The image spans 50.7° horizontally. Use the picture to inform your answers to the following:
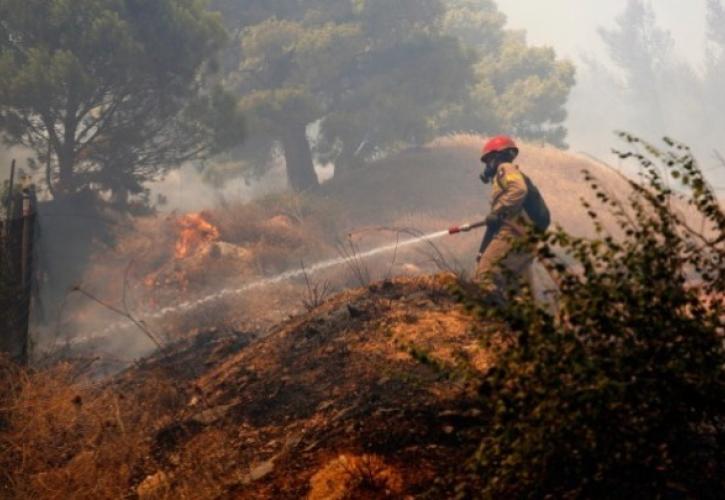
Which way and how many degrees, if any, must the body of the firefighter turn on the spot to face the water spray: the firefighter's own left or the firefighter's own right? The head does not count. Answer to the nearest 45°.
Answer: approximately 45° to the firefighter's own right

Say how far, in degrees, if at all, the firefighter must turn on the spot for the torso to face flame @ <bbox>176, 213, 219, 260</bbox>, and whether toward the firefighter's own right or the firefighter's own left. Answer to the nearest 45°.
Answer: approximately 45° to the firefighter's own right

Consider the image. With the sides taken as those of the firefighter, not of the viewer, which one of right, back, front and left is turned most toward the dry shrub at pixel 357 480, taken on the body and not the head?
left

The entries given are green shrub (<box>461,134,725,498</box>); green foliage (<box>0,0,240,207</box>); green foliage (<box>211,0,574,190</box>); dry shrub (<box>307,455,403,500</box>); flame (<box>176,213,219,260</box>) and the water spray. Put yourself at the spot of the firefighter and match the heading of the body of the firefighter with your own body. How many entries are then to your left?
2

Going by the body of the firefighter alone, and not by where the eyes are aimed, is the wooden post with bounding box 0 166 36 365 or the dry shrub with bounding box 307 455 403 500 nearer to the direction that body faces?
the wooden post

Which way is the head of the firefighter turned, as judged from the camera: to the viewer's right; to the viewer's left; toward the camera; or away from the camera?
to the viewer's left

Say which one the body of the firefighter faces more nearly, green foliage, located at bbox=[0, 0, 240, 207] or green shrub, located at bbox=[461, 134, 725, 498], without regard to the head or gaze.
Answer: the green foliage

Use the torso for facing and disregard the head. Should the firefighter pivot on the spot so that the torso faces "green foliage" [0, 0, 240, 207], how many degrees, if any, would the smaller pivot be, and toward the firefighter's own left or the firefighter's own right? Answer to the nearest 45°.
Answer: approximately 45° to the firefighter's own right

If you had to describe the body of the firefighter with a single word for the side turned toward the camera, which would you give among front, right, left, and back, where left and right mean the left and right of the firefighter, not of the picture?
left
